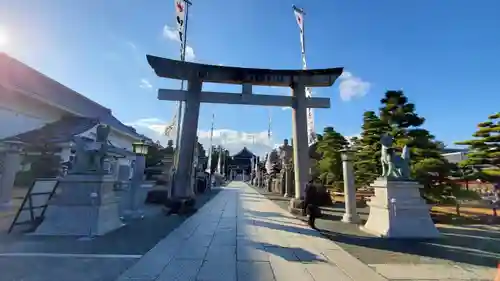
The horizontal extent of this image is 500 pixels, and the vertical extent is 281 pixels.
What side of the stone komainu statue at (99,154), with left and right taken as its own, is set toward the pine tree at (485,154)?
front

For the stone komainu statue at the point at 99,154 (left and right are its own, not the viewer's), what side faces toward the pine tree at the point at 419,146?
front

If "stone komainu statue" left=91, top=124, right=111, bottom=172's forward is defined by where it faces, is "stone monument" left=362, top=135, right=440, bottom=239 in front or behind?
in front

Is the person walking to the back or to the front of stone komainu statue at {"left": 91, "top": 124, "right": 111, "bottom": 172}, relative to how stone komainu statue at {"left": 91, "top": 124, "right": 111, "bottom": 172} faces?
to the front

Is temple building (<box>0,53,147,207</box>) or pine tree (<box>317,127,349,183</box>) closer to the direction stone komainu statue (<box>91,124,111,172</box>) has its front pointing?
the pine tree

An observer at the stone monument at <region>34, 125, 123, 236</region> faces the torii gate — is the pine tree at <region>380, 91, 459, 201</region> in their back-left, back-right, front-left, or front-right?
front-right

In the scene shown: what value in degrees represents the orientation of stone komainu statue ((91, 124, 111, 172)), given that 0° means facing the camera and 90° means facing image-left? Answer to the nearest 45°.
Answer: approximately 270°

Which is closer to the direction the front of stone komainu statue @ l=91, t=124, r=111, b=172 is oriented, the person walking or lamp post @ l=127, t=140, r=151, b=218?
the person walking

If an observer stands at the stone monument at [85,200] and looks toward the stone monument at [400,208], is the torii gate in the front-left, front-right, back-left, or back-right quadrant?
front-left
